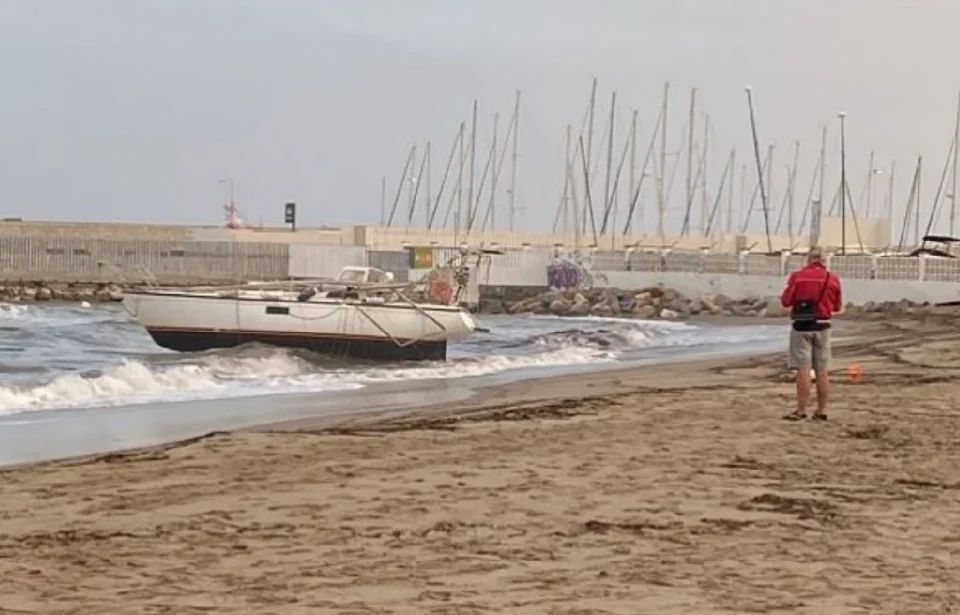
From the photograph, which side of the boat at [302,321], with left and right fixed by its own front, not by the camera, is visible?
left

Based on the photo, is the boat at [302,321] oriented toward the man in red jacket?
no
